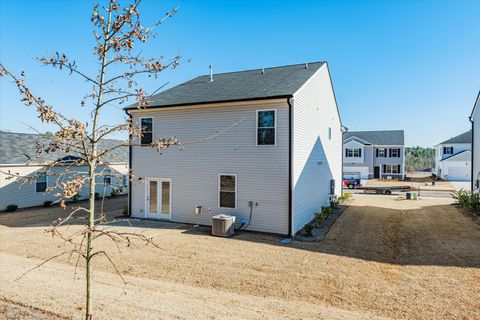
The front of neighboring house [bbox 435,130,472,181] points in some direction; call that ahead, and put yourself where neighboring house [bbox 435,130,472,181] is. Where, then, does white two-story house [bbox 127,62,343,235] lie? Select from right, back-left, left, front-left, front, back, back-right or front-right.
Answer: front

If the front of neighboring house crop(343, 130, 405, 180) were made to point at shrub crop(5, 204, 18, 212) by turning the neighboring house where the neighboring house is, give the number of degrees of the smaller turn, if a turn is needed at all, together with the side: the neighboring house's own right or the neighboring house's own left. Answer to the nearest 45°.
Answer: approximately 45° to the neighboring house's own right

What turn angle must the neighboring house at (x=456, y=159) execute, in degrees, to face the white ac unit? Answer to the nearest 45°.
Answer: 0° — it already faces it

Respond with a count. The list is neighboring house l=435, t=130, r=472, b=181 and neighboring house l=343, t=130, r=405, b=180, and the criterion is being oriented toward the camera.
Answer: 2

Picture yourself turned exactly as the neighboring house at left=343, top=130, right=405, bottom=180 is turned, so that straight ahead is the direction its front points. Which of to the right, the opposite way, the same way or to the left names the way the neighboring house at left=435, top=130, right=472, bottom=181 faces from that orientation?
the same way

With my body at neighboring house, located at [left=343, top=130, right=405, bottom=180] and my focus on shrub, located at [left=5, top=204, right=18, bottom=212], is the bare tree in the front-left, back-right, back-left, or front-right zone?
front-left

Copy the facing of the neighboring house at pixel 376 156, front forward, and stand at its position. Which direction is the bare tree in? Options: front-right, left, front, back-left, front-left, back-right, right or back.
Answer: front

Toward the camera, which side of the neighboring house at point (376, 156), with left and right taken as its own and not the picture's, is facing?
front

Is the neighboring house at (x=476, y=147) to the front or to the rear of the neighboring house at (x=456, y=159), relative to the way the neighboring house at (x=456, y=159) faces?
to the front

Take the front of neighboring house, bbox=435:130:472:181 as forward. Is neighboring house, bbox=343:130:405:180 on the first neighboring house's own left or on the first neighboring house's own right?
on the first neighboring house's own right

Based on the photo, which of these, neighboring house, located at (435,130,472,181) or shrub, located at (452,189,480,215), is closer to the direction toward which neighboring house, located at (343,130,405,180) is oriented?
the shrub

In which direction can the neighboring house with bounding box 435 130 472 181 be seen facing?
toward the camera

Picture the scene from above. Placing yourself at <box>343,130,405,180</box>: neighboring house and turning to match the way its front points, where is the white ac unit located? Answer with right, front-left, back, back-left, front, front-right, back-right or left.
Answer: front

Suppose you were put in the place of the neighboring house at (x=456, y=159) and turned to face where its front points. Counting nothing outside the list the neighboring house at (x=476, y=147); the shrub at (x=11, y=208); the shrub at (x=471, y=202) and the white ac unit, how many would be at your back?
0

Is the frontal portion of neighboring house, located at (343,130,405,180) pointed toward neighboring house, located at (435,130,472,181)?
no
